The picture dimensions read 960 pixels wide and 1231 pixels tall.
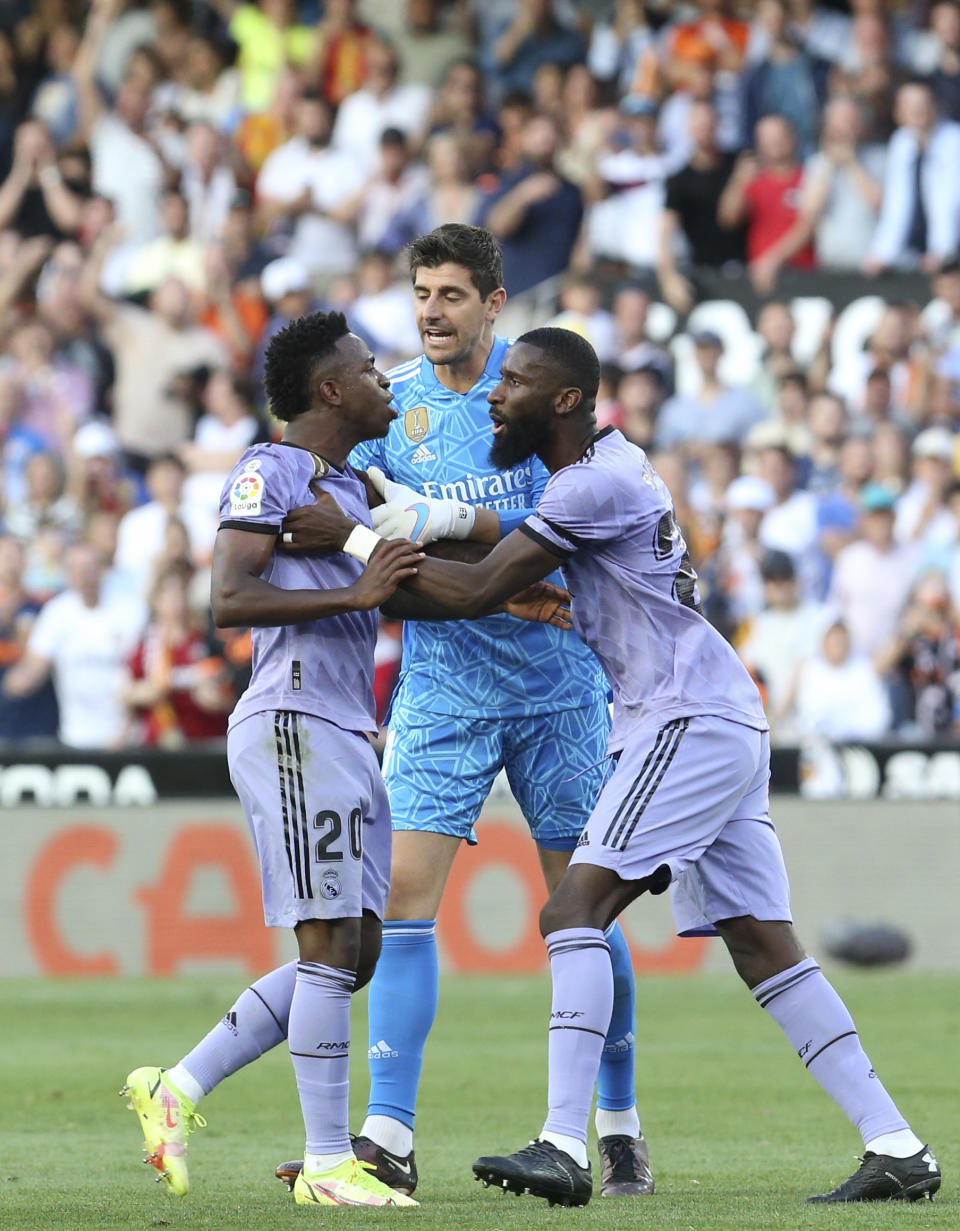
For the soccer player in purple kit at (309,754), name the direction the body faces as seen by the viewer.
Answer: to the viewer's right

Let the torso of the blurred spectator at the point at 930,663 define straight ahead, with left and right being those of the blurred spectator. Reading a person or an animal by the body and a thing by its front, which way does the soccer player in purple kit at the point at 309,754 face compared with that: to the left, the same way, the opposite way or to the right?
to the left

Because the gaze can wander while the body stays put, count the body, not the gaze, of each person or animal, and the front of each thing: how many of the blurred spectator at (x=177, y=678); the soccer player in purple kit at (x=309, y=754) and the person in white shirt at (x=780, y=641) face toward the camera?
2

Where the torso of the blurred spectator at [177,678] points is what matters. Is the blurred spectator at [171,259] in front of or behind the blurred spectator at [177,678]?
behind

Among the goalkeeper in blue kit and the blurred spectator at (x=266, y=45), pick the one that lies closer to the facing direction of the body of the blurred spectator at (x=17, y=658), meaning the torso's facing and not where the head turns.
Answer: the goalkeeper in blue kit

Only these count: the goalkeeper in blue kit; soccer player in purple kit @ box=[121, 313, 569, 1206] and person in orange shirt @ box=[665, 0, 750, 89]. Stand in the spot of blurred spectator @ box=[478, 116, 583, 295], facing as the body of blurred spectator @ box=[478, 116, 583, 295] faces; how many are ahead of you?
2

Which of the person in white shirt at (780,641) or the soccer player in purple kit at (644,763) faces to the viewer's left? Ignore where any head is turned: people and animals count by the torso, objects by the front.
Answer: the soccer player in purple kit
